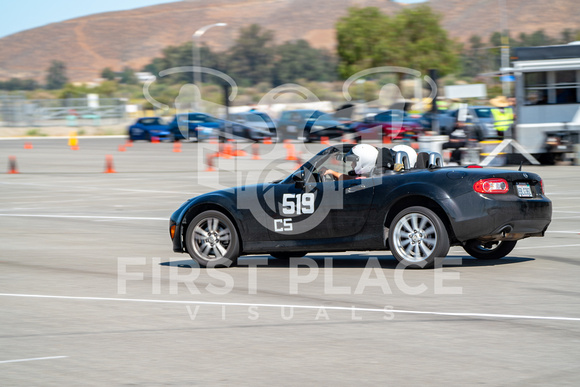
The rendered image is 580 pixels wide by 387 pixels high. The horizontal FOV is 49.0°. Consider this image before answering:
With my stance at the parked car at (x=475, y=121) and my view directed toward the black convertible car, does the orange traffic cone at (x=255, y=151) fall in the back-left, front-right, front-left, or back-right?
front-right

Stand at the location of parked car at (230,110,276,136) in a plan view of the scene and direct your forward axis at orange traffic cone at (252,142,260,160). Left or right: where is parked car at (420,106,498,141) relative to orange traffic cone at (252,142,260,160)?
left

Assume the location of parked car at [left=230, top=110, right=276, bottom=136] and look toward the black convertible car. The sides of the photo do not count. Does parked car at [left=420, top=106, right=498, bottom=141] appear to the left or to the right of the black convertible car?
left

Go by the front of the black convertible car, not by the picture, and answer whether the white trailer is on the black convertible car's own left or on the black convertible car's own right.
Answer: on the black convertible car's own right

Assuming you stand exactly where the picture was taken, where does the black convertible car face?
facing away from the viewer and to the left of the viewer
